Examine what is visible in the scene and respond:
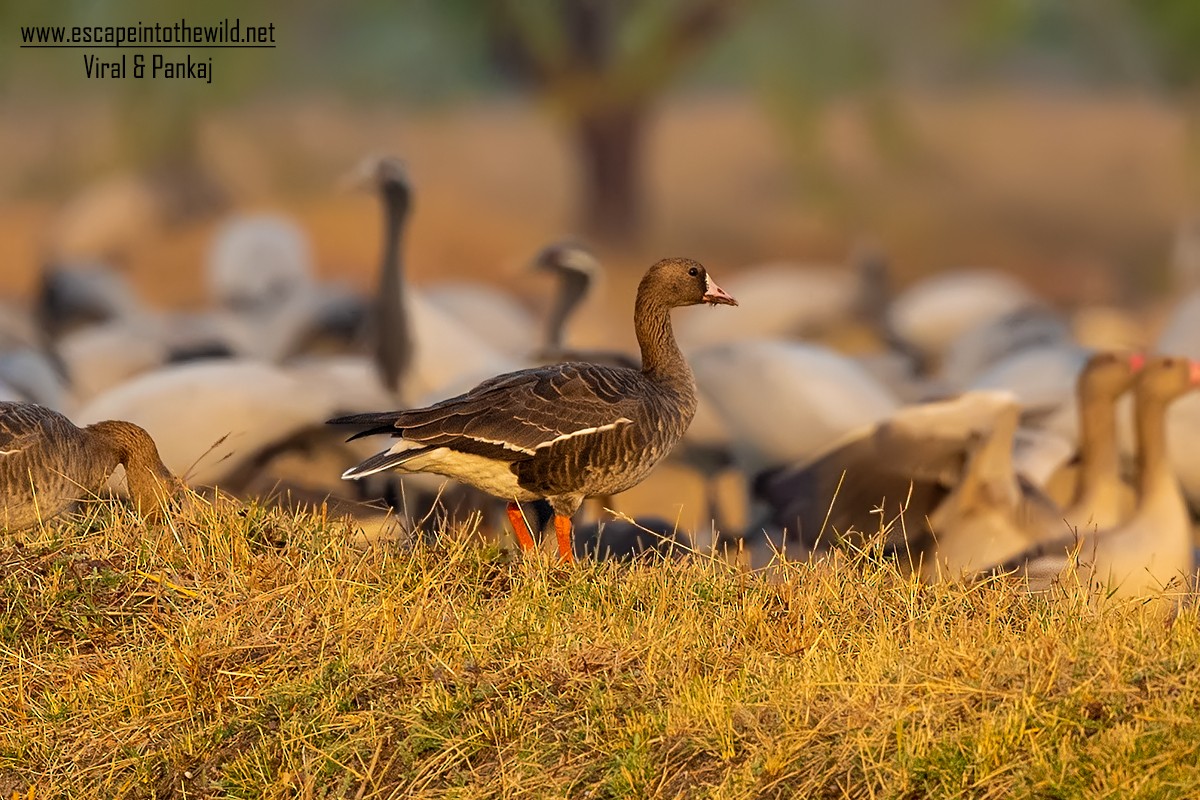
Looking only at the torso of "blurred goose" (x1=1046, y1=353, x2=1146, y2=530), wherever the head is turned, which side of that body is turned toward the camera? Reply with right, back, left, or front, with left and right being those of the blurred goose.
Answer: right

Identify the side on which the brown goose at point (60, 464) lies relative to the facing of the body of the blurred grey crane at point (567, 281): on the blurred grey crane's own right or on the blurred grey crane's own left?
on the blurred grey crane's own left

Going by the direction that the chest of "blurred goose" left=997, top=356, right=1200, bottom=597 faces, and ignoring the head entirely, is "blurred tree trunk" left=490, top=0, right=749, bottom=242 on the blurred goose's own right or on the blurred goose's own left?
on the blurred goose's own left

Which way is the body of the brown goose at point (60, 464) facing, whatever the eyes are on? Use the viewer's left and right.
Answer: facing to the right of the viewer

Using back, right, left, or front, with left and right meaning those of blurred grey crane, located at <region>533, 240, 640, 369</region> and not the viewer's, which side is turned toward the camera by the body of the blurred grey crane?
left

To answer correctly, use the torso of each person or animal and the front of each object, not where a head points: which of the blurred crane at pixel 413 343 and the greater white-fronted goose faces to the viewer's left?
the blurred crane
